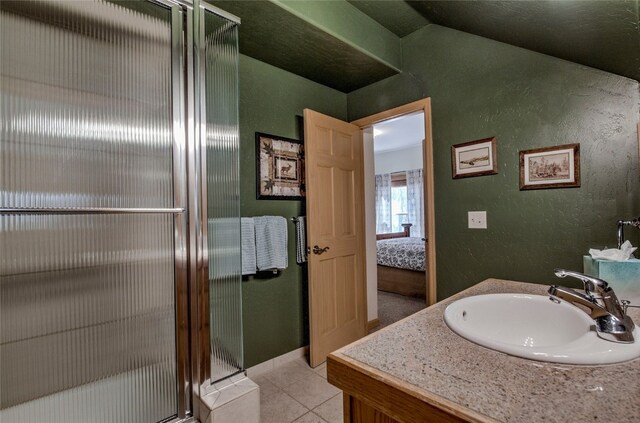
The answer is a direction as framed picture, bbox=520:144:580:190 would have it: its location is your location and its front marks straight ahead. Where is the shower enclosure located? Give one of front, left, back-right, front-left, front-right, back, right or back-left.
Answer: front

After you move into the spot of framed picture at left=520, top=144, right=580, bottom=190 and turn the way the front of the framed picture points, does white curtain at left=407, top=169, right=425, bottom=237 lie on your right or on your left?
on your right

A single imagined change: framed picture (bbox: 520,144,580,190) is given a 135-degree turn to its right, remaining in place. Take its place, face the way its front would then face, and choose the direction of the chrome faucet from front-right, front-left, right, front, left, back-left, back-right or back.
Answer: back

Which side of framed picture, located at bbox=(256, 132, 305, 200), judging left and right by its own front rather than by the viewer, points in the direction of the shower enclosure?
right

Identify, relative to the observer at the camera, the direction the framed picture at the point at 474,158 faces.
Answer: facing the viewer and to the left of the viewer

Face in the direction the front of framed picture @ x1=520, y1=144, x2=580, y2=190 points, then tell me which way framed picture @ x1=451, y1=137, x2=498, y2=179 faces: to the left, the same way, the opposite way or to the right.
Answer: the same way

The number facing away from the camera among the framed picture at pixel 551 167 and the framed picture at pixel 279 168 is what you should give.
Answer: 0

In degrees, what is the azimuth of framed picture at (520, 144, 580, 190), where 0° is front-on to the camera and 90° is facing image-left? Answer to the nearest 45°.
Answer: approximately 45°

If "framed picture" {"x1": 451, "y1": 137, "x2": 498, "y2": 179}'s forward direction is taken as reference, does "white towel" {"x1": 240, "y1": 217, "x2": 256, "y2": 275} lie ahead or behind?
ahead

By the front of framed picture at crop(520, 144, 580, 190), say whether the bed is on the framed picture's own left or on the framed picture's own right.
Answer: on the framed picture's own right

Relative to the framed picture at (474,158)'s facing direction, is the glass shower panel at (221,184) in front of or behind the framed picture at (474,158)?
in front

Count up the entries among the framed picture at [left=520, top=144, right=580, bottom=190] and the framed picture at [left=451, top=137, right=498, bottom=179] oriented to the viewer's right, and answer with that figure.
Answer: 0

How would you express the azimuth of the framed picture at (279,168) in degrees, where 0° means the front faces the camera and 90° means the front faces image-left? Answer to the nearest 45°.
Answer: approximately 315°

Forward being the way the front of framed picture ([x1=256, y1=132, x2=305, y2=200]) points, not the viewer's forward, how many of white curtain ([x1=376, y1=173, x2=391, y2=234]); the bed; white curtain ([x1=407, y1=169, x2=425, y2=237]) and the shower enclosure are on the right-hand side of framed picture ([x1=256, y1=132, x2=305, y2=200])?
1

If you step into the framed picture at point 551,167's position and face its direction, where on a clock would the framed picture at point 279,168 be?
the framed picture at point 279,168 is roughly at 1 o'clock from the framed picture at point 551,167.

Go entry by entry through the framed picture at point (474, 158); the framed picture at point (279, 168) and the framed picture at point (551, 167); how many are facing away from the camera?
0

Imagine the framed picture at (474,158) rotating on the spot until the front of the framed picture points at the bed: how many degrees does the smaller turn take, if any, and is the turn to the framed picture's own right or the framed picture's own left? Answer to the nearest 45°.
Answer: approximately 90° to the framed picture's own right

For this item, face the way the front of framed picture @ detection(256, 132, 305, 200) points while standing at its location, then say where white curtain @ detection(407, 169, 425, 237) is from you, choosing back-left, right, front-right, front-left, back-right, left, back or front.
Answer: left
